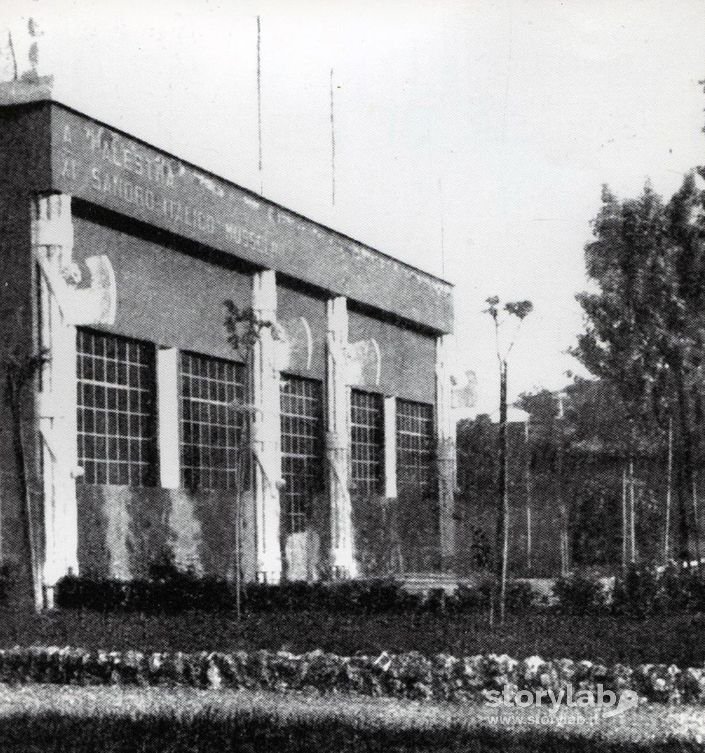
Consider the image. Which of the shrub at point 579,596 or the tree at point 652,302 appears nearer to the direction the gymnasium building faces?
the shrub

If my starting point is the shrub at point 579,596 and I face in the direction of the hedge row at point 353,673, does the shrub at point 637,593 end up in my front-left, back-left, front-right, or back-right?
back-left

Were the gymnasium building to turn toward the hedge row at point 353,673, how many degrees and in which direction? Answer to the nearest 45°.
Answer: approximately 45° to its right

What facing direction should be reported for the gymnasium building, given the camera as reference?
facing the viewer and to the right of the viewer

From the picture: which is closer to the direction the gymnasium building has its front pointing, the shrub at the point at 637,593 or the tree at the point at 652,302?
the shrub

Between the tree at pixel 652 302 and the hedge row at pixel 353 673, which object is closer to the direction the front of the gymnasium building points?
the hedge row

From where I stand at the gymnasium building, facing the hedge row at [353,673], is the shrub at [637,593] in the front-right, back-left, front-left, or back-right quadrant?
front-left

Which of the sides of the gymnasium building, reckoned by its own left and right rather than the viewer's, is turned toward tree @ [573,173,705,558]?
left
